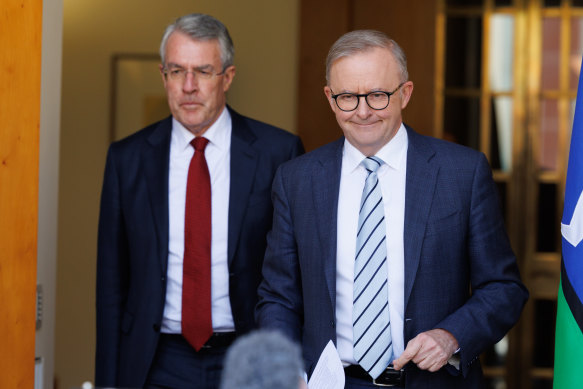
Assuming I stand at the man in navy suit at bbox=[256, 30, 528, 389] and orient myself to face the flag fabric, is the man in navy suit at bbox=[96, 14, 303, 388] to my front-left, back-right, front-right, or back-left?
back-left

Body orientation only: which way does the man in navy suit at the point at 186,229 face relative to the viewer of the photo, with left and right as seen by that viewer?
facing the viewer

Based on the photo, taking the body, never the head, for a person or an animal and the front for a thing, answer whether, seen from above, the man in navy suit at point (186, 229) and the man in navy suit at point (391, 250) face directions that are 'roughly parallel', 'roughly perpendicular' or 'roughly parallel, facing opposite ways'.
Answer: roughly parallel

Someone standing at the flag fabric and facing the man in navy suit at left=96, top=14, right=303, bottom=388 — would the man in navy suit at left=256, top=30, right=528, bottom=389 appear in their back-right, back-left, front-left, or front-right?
front-left

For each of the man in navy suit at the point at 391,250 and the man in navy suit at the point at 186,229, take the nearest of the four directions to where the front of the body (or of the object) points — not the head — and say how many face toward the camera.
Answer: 2

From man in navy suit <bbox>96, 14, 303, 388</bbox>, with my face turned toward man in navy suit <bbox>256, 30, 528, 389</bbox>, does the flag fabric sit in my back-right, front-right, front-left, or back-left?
front-left

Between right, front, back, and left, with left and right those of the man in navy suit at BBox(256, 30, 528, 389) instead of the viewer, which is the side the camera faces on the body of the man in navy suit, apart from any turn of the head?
front

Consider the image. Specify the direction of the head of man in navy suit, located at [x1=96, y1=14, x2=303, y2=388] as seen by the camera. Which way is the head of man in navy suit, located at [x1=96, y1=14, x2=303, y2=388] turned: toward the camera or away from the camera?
toward the camera

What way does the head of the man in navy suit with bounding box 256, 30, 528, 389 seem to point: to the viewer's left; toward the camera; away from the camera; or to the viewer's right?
toward the camera

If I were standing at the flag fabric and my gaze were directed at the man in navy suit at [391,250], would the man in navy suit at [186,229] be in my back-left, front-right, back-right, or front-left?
front-right
